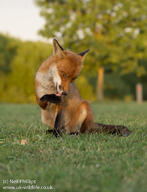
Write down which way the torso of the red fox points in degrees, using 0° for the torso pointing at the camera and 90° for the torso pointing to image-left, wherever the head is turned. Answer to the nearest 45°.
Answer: approximately 45°
